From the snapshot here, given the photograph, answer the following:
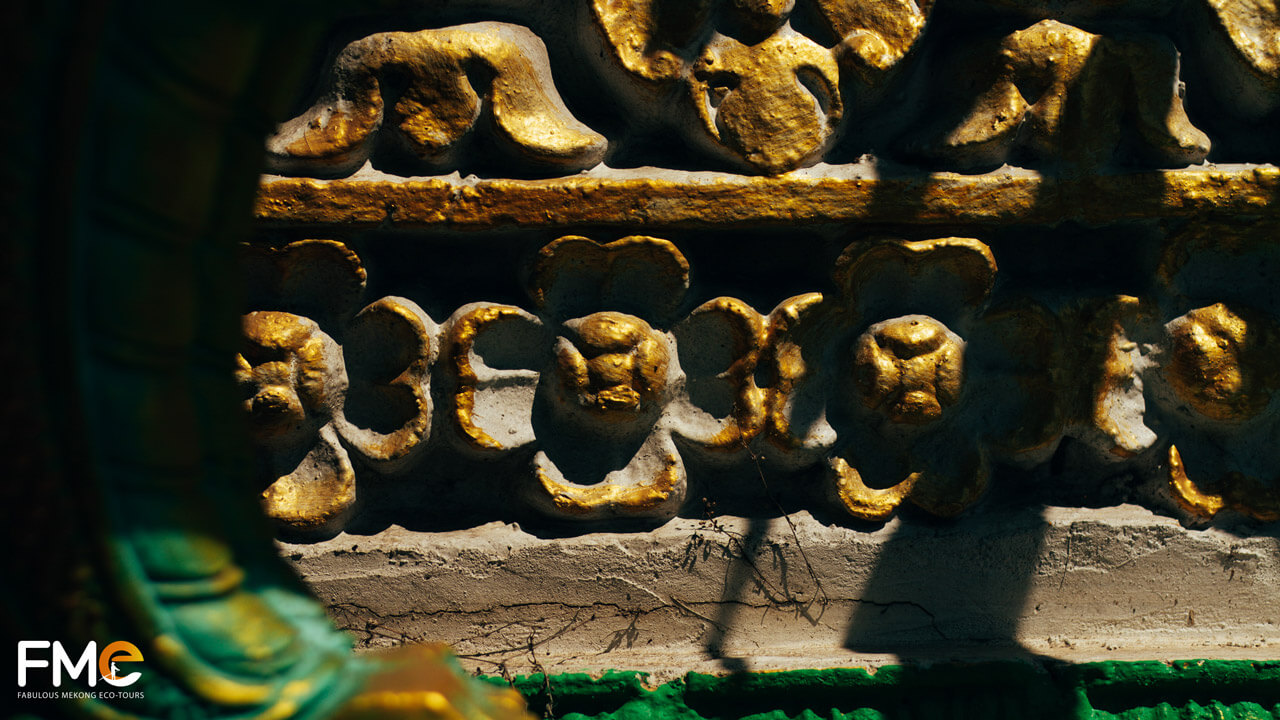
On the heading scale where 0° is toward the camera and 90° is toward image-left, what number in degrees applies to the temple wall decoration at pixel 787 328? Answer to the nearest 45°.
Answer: approximately 0°
